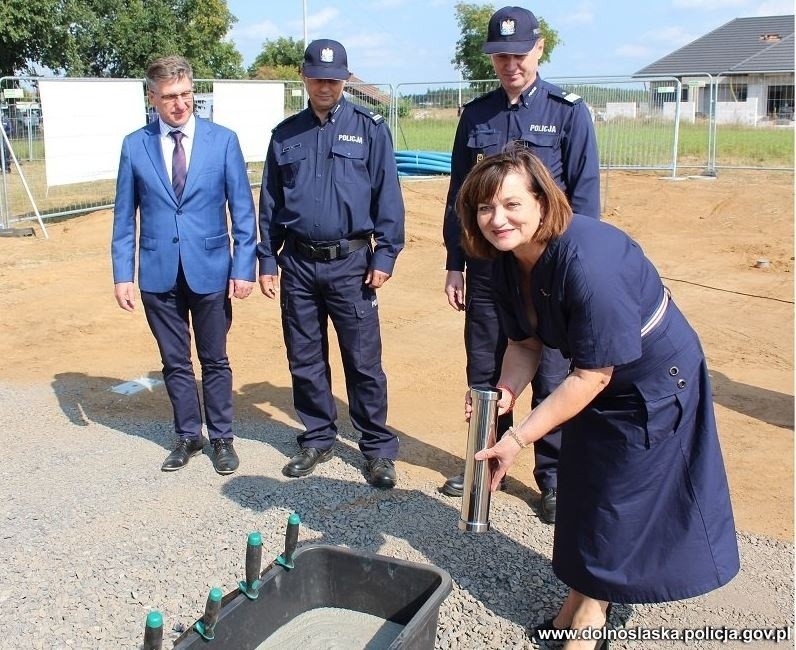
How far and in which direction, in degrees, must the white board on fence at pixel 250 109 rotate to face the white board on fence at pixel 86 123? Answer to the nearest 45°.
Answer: approximately 45° to its right

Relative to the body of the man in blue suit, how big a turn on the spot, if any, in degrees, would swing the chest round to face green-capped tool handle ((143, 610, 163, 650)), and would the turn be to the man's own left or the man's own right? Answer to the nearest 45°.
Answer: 0° — they already face it

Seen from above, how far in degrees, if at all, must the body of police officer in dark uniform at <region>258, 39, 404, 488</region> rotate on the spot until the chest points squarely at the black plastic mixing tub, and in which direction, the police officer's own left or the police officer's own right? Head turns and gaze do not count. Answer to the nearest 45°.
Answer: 0° — they already face it

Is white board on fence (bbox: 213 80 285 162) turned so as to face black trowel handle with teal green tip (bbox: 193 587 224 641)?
yes
